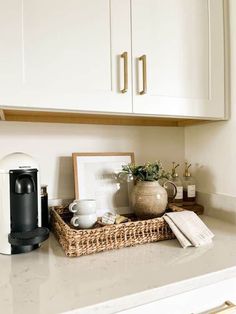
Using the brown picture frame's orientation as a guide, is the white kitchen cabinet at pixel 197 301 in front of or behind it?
in front

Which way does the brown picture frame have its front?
toward the camera

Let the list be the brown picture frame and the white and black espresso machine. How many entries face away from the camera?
0

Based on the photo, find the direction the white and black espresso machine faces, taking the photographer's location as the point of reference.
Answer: facing the viewer and to the right of the viewer
